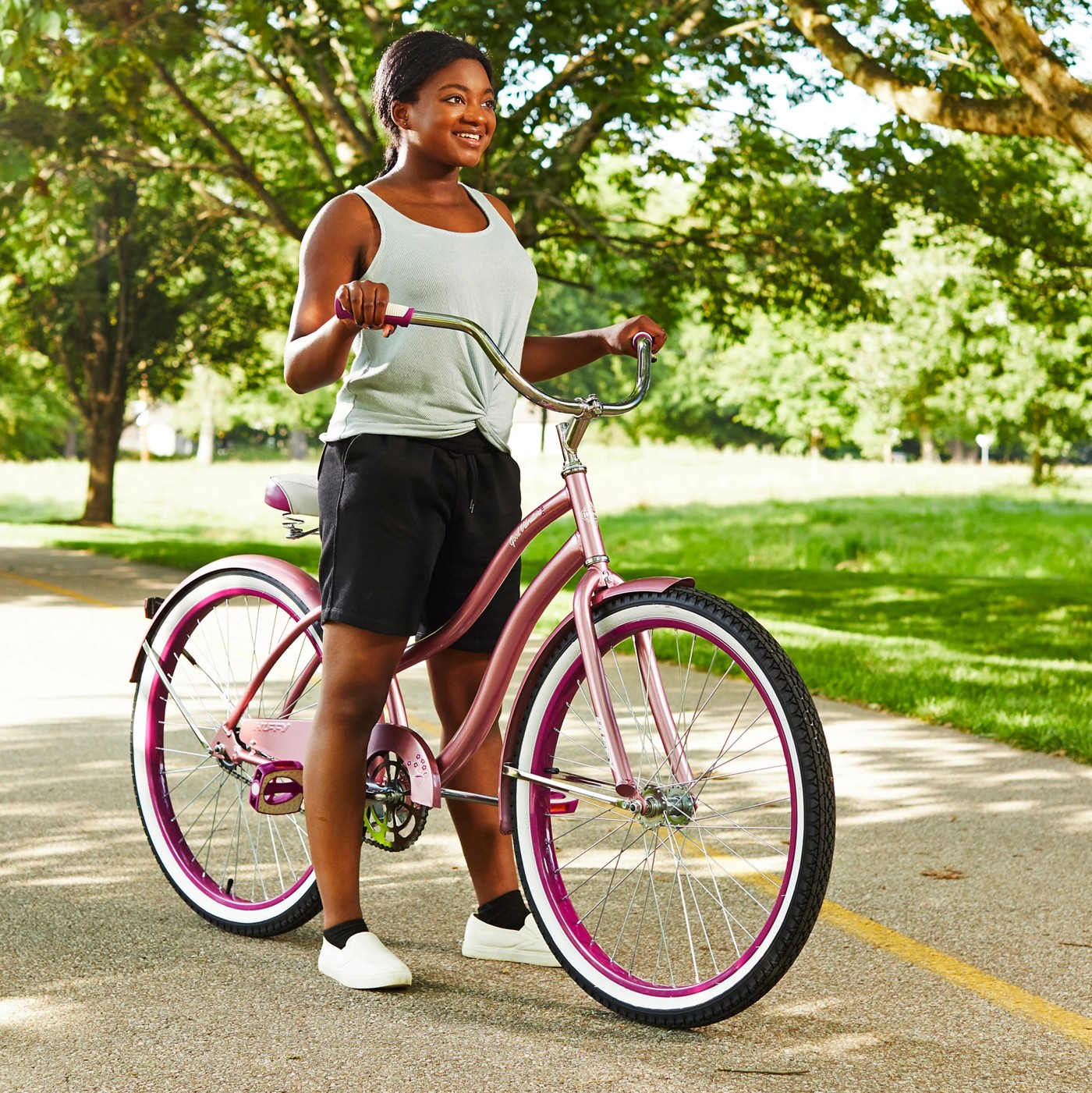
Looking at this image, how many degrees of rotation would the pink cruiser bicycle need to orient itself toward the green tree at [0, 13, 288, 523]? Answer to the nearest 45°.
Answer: approximately 135° to its left

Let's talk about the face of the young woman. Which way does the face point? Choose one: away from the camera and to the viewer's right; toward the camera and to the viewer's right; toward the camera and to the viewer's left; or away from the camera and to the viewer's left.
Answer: toward the camera and to the viewer's right

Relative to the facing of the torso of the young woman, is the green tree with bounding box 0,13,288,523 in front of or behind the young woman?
behind
